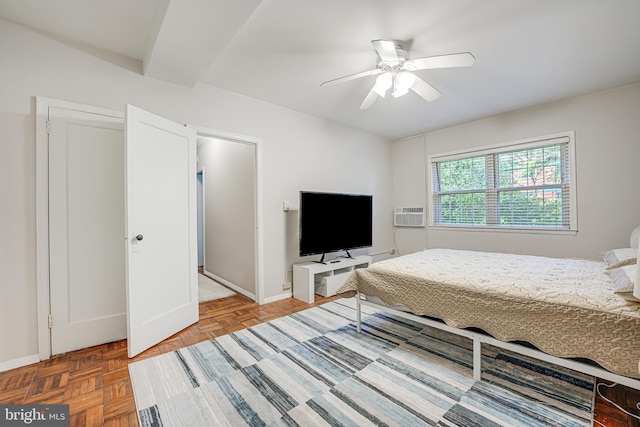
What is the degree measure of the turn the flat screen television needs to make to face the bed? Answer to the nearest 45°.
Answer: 0° — it already faces it

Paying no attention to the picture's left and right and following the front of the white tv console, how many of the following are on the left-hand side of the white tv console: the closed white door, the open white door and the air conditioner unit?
1

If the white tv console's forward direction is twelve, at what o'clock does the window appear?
The window is roughly at 10 o'clock from the white tv console.

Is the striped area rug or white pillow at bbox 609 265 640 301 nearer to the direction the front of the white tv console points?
the white pillow

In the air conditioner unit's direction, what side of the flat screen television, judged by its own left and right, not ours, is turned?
left

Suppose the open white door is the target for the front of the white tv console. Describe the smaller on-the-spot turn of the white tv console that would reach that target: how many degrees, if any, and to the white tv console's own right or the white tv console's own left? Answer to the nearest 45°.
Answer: approximately 90° to the white tv console's own right

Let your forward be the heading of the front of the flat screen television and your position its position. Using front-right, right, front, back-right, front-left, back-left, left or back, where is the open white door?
right

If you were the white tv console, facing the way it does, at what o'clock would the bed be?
The bed is roughly at 12 o'clock from the white tv console.

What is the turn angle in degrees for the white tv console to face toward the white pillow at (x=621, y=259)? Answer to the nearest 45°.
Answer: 0° — it already faces it

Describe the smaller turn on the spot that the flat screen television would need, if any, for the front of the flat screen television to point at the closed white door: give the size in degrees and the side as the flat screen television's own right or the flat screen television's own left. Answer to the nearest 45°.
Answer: approximately 90° to the flat screen television's own right

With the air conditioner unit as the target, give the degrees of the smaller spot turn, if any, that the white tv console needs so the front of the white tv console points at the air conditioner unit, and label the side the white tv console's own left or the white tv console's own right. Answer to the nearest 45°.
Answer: approximately 90° to the white tv console's own left

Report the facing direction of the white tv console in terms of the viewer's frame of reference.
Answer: facing the viewer and to the right of the viewer
